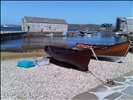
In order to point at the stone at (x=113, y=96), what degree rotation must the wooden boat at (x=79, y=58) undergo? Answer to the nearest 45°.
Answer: approximately 45° to its right

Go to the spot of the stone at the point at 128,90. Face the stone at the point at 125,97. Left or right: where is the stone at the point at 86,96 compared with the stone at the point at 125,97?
right

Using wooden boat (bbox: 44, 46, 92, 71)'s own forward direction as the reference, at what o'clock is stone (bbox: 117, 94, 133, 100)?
The stone is roughly at 1 o'clock from the wooden boat.

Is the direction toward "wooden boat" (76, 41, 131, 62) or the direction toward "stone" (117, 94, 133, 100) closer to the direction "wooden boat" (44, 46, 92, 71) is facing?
the stone

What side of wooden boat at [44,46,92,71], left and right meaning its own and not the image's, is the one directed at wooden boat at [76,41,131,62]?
left

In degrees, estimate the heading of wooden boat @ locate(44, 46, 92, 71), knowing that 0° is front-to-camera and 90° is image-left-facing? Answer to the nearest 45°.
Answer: approximately 315°

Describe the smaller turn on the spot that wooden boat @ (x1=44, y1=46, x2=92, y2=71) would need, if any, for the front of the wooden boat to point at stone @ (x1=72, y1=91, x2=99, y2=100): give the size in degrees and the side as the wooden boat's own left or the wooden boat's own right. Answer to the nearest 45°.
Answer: approximately 45° to the wooden boat's own right

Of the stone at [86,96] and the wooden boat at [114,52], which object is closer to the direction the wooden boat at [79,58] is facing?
the stone
